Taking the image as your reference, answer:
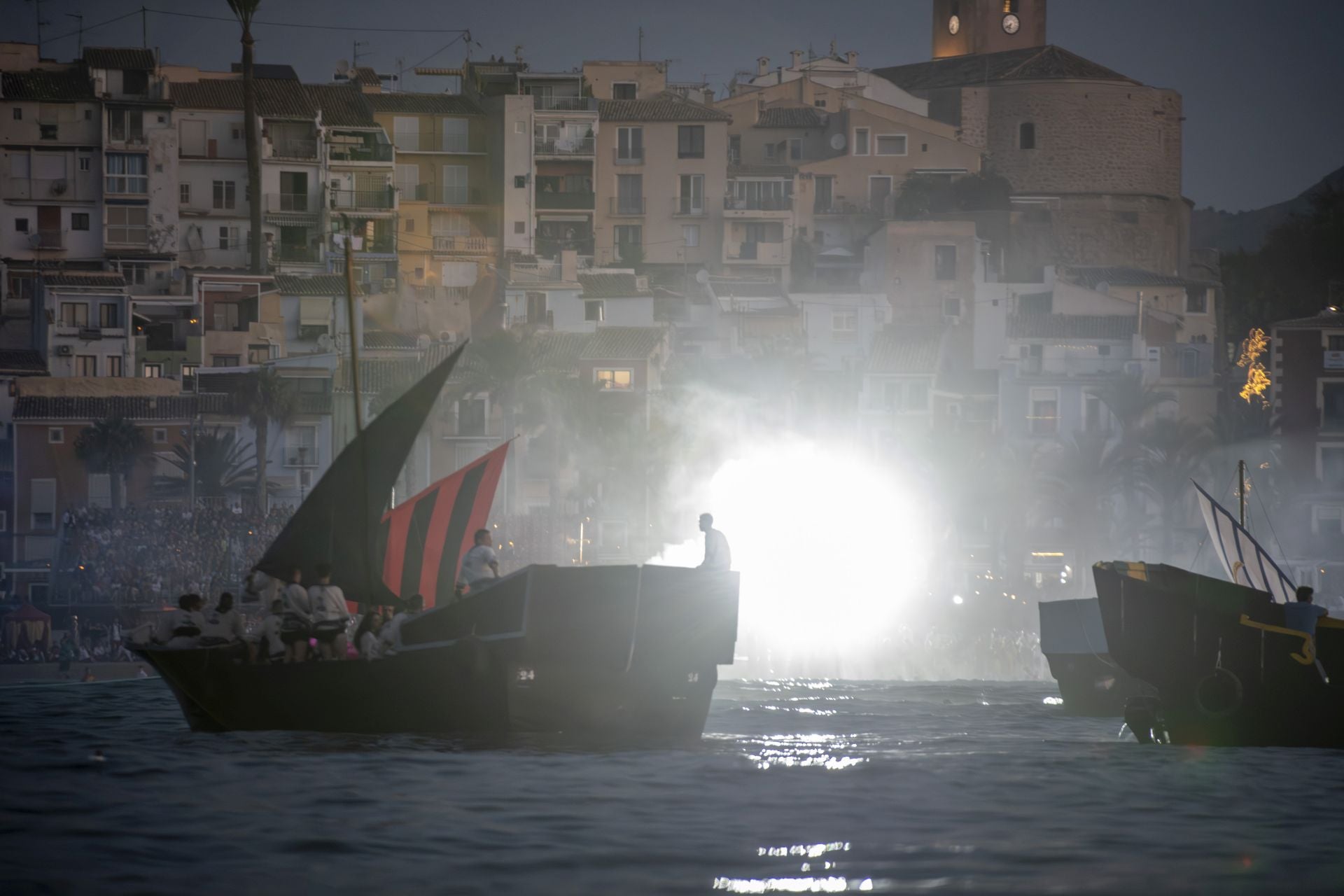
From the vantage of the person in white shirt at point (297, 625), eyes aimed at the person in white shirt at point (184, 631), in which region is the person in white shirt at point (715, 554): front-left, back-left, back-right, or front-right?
back-right

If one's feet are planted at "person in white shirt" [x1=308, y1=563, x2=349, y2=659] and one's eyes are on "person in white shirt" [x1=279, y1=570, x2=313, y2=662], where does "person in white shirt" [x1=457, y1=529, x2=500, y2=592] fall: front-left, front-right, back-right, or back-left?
back-right

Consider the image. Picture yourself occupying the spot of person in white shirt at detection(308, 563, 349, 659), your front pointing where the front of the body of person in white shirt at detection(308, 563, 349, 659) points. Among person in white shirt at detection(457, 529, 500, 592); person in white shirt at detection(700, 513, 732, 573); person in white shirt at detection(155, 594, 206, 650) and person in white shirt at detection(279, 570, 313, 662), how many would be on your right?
2
